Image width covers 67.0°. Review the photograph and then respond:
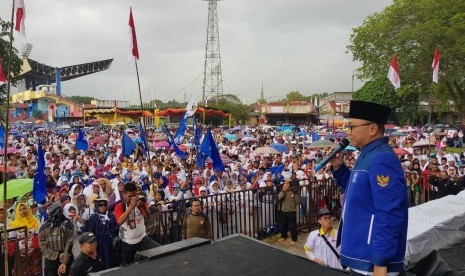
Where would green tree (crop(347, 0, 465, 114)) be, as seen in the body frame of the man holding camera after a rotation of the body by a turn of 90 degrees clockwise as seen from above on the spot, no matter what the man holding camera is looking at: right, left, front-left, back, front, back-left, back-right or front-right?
back

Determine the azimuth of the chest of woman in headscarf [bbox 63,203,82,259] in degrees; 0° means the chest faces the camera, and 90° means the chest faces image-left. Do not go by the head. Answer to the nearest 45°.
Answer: approximately 315°

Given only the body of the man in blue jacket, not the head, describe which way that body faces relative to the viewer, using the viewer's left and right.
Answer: facing to the left of the viewer

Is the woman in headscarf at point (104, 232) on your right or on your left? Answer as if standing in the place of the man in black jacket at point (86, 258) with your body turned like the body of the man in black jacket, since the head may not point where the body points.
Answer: on your left

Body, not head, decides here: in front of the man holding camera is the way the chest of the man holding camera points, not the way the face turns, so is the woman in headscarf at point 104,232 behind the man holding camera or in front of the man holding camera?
behind

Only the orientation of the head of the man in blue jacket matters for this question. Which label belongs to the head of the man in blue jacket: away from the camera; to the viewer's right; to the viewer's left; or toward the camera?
to the viewer's left

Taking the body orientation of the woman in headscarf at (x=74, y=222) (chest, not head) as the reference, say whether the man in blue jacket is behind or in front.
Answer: in front

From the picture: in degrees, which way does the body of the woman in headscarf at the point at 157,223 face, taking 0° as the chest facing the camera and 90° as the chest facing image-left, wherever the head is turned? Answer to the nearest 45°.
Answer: approximately 315°

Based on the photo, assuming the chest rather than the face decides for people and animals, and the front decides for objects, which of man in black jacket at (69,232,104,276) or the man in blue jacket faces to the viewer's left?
the man in blue jacket

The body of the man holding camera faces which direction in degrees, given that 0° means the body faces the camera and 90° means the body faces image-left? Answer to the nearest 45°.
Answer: approximately 315°

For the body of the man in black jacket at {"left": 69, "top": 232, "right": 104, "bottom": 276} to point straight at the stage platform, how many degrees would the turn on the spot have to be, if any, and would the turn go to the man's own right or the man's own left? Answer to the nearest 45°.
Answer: approximately 45° to the man's own right
